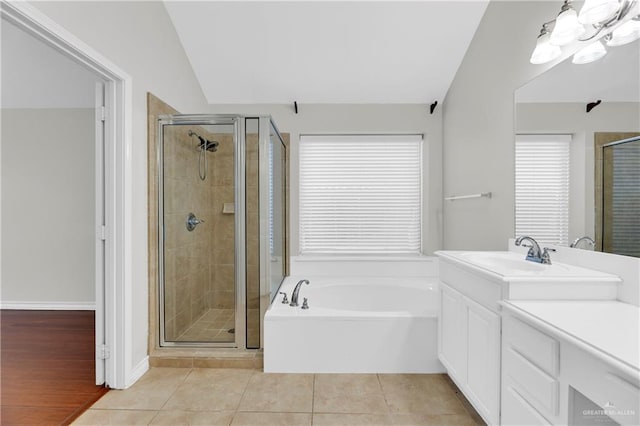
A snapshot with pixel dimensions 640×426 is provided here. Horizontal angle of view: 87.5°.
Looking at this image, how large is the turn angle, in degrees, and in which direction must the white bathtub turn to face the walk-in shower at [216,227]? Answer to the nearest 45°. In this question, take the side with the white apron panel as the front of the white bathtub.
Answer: approximately 90° to its right

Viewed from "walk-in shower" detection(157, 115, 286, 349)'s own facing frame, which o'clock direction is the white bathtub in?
The white bathtub is roughly at 10 o'clock from the walk-in shower.

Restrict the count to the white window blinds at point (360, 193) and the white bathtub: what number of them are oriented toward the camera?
2

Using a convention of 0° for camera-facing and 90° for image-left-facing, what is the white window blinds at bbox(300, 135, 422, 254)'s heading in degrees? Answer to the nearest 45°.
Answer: approximately 0°

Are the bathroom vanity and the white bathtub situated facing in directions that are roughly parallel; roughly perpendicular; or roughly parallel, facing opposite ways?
roughly perpendicular

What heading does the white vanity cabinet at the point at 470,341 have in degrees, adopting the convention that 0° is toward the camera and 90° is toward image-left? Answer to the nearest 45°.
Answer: approximately 45°

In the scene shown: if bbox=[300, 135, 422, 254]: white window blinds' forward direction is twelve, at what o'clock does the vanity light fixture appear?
The vanity light fixture is roughly at 11 o'clock from the white window blinds.
